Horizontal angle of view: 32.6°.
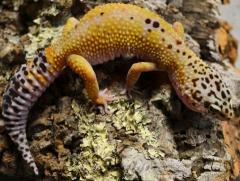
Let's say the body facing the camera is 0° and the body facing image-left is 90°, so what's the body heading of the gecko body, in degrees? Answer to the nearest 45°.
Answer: approximately 270°
